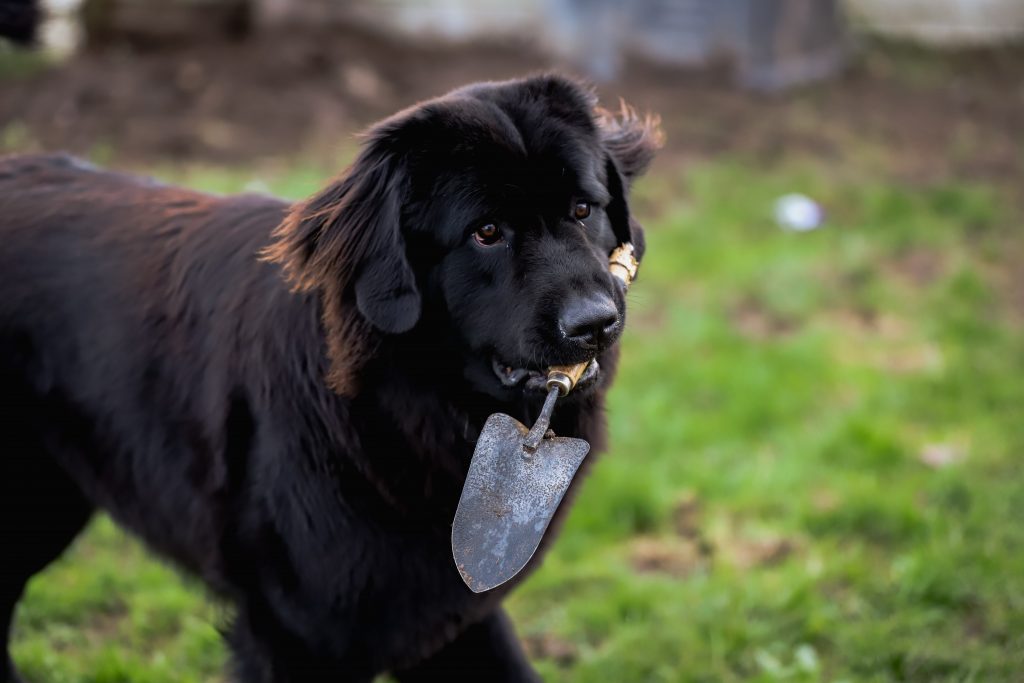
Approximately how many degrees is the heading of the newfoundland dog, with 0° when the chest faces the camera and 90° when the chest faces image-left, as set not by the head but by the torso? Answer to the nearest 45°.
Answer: approximately 315°

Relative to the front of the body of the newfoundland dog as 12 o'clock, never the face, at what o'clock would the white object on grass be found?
The white object on grass is roughly at 9 o'clock from the newfoundland dog.
